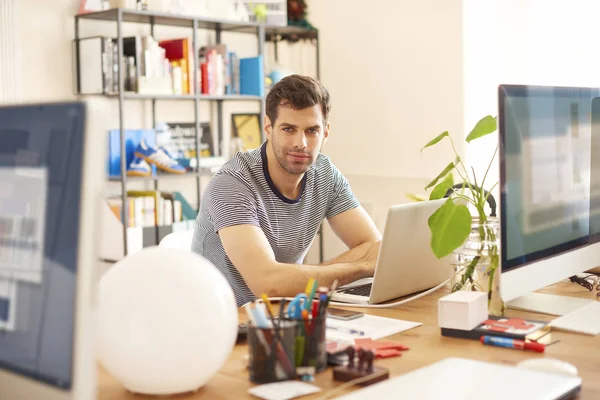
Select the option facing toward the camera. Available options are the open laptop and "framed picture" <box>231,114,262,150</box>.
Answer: the framed picture

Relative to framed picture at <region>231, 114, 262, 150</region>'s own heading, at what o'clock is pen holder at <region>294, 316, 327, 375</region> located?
The pen holder is roughly at 12 o'clock from the framed picture.

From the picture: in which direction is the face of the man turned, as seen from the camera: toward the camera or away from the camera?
toward the camera

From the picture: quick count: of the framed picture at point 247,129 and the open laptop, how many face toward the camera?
1

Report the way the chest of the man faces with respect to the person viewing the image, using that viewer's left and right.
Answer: facing the viewer and to the right of the viewer

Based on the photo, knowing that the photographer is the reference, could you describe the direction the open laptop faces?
facing away from the viewer and to the left of the viewer

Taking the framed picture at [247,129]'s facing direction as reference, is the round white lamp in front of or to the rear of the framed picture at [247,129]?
in front

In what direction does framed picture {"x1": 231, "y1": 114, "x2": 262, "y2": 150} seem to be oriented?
toward the camera
